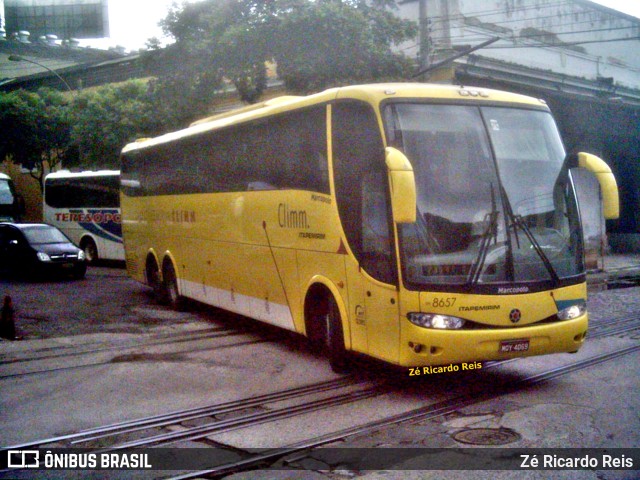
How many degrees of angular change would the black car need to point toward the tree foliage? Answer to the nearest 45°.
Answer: approximately 135° to its left

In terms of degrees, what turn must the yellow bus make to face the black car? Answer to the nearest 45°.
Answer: approximately 180°

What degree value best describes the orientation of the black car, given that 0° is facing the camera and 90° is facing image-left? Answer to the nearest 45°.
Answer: approximately 315°

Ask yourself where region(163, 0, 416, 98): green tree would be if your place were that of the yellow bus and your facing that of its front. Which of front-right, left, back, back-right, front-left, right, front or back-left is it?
back-left

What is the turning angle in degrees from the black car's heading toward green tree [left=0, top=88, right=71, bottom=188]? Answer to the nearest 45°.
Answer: approximately 135° to its left

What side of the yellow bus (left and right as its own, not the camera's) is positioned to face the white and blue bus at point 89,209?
back
